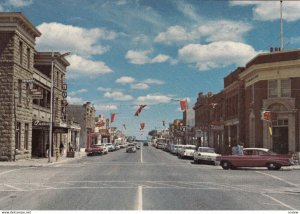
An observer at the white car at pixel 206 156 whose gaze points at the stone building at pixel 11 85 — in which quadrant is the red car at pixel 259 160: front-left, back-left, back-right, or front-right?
back-left

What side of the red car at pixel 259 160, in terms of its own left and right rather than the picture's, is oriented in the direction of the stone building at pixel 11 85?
front

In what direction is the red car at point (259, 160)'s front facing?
to the viewer's left

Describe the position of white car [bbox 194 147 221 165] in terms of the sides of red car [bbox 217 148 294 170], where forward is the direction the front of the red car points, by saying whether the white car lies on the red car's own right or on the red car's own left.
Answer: on the red car's own right
